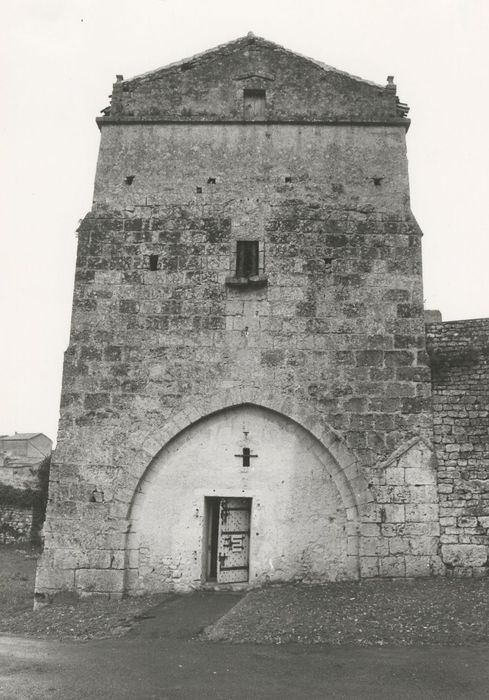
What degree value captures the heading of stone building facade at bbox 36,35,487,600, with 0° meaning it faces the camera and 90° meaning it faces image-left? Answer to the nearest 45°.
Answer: approximately 0°

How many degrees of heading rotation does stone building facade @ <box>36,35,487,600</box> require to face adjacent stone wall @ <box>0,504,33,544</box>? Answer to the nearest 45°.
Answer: approximately 135° to its right
